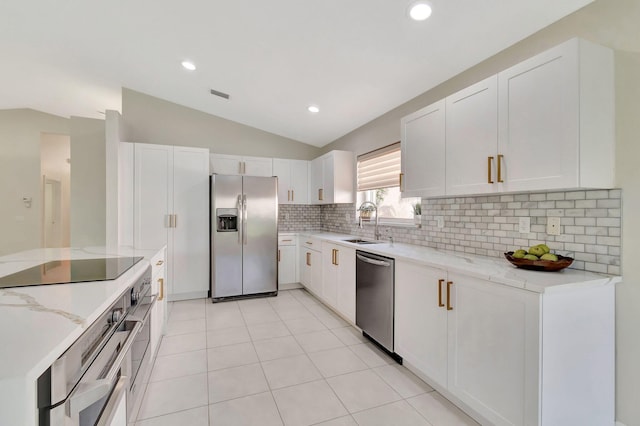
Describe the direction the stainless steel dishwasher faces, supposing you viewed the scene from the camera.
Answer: facing the viewer and to the left of the viewer

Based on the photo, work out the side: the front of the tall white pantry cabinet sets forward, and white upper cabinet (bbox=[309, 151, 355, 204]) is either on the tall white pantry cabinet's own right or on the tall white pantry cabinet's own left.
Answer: on the tall white pantry cabinet's own left

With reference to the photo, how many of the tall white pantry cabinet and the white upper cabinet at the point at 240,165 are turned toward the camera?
2

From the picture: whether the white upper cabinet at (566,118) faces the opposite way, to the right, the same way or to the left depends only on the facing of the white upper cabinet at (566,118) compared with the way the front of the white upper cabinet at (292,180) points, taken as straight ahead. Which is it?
to the right

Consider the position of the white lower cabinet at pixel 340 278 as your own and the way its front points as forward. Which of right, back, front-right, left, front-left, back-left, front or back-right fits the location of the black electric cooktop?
front

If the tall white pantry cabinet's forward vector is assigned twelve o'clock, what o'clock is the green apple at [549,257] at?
The green apple is roughly at 11 o'clock from the tall white pantry cabinet.

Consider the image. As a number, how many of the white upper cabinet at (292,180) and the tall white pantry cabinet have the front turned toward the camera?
2

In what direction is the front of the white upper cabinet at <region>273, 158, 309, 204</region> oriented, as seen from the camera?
facing the viewer

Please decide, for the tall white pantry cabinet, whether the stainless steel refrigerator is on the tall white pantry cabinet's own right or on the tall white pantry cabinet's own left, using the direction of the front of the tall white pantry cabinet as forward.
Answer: on the tall white pantry cabinet's own left

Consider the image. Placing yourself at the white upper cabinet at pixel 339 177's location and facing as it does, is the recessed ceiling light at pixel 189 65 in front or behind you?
in front

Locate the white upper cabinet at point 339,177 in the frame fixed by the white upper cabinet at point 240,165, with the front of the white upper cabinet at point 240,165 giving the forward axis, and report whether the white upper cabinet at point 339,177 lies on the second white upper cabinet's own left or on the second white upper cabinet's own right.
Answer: on the second white upper cabinet's own left
